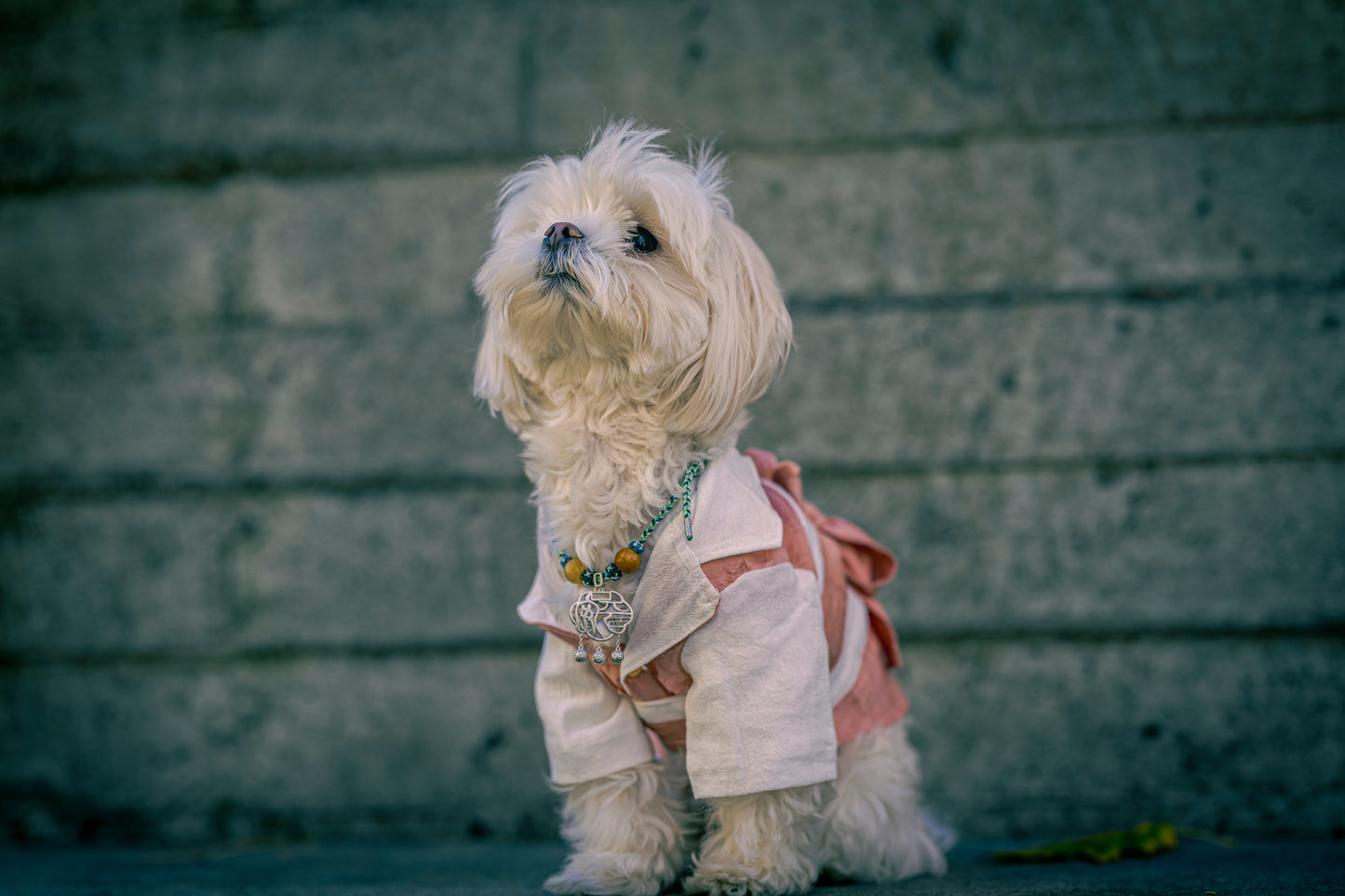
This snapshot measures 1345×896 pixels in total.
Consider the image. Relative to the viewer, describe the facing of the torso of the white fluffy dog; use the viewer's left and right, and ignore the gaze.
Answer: facing the viewer and to the left of the viewer
